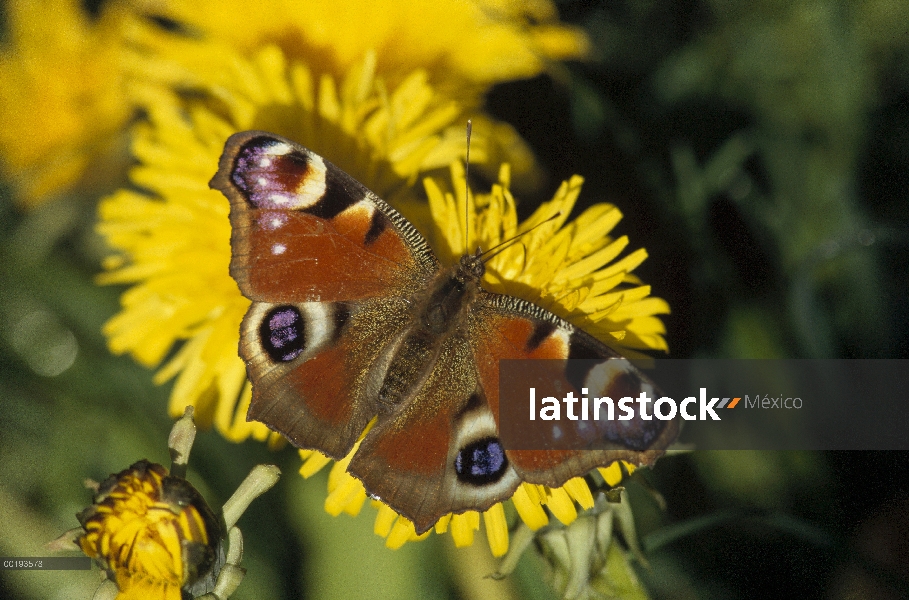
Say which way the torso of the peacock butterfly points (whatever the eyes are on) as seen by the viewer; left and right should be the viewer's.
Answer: facing away from the viewer and to the right of the viewer

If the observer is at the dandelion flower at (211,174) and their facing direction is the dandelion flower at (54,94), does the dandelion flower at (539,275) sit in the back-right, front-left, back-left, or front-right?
back-right

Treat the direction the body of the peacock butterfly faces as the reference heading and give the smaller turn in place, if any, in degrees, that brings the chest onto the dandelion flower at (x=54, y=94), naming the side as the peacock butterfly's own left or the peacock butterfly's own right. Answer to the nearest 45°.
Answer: approximately 90° to the peacock butterfly's own left

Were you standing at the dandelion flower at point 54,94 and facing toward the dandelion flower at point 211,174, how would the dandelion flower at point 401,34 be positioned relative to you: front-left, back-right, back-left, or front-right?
front-left

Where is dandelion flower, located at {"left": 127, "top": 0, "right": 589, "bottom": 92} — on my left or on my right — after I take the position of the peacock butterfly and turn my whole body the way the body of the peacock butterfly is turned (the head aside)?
on my left

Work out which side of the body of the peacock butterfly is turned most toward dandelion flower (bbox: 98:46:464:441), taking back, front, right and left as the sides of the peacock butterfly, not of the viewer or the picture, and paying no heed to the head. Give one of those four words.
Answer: left
